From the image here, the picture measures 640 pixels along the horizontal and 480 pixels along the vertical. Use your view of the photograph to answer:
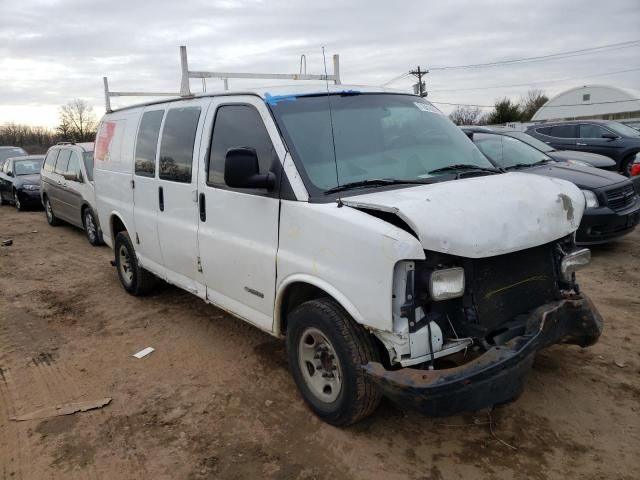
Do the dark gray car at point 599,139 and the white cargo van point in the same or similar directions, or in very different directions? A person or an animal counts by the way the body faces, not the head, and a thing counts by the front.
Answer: same or similar directions

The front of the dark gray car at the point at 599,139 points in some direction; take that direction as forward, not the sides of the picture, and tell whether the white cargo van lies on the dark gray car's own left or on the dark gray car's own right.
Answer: on the dark gray car's own right

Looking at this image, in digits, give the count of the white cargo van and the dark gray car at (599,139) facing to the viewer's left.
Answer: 0

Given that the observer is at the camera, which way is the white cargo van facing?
facing the viewer and to the right of the viewer
